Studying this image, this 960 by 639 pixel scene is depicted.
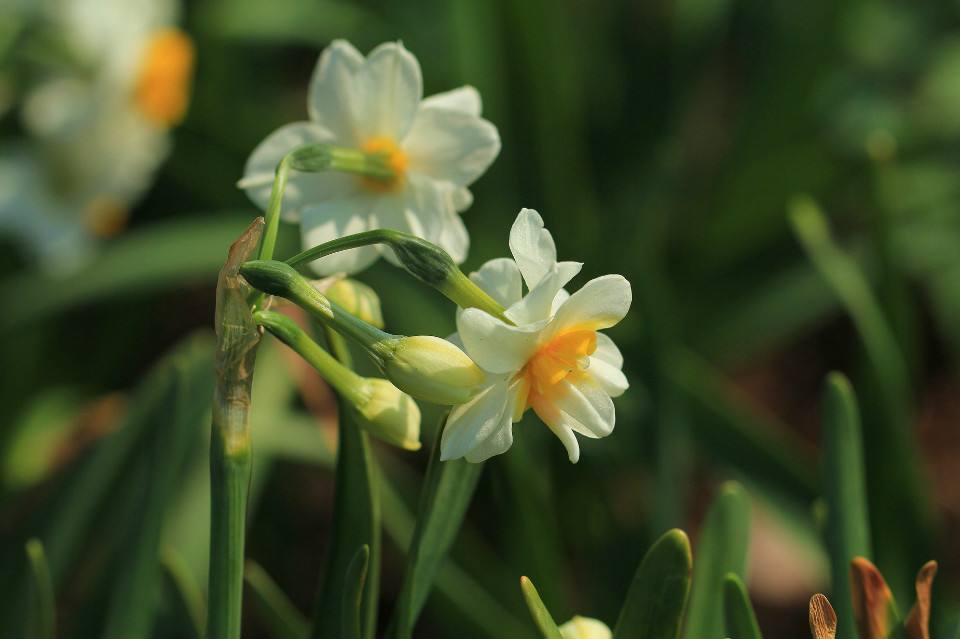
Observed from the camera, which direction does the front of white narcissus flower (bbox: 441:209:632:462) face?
facing the viewer and to the right of the viewer

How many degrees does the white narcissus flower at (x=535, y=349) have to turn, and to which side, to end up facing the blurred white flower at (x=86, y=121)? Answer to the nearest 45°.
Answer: approximately 180°
